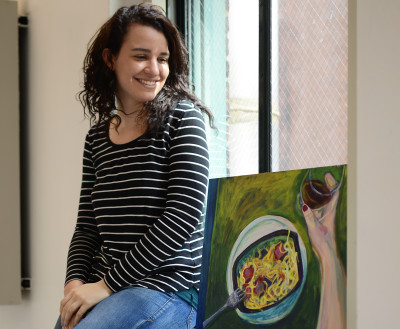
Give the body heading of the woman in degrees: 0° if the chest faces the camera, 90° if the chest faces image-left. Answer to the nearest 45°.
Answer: approximately 45°

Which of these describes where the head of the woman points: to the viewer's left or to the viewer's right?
to the viewer's right
